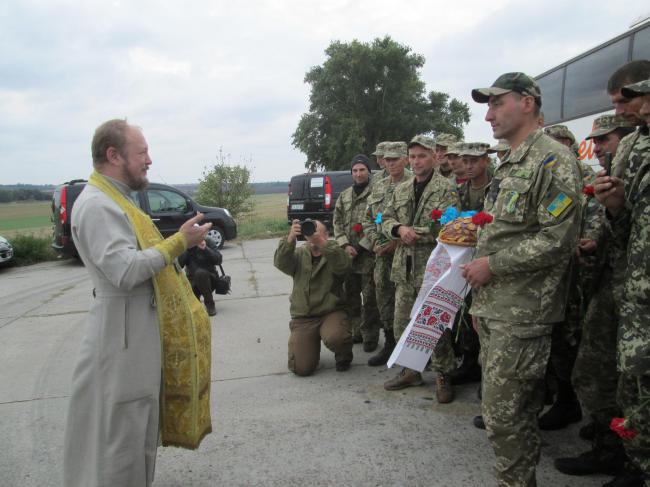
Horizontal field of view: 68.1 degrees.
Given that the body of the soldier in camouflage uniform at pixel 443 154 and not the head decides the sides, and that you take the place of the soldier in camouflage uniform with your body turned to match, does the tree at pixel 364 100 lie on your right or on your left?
on your right

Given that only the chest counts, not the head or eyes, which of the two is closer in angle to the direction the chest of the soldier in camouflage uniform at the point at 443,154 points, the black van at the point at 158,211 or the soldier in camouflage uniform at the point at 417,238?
the soldier in camouflage uniform

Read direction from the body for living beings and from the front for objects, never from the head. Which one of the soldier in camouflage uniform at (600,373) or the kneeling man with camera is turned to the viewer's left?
the soldier in camouflage uniform

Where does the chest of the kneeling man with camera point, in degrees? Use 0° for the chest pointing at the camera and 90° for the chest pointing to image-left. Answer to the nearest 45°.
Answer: approximately 0°

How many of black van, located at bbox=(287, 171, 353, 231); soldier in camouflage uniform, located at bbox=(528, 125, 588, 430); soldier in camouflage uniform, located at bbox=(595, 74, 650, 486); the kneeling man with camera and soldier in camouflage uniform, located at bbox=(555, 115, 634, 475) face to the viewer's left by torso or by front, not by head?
3

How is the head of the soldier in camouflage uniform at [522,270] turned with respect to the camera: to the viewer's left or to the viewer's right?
to the viewer's left

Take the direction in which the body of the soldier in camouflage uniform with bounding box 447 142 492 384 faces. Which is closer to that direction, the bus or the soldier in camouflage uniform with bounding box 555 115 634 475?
the soldier in camouflage uniform
